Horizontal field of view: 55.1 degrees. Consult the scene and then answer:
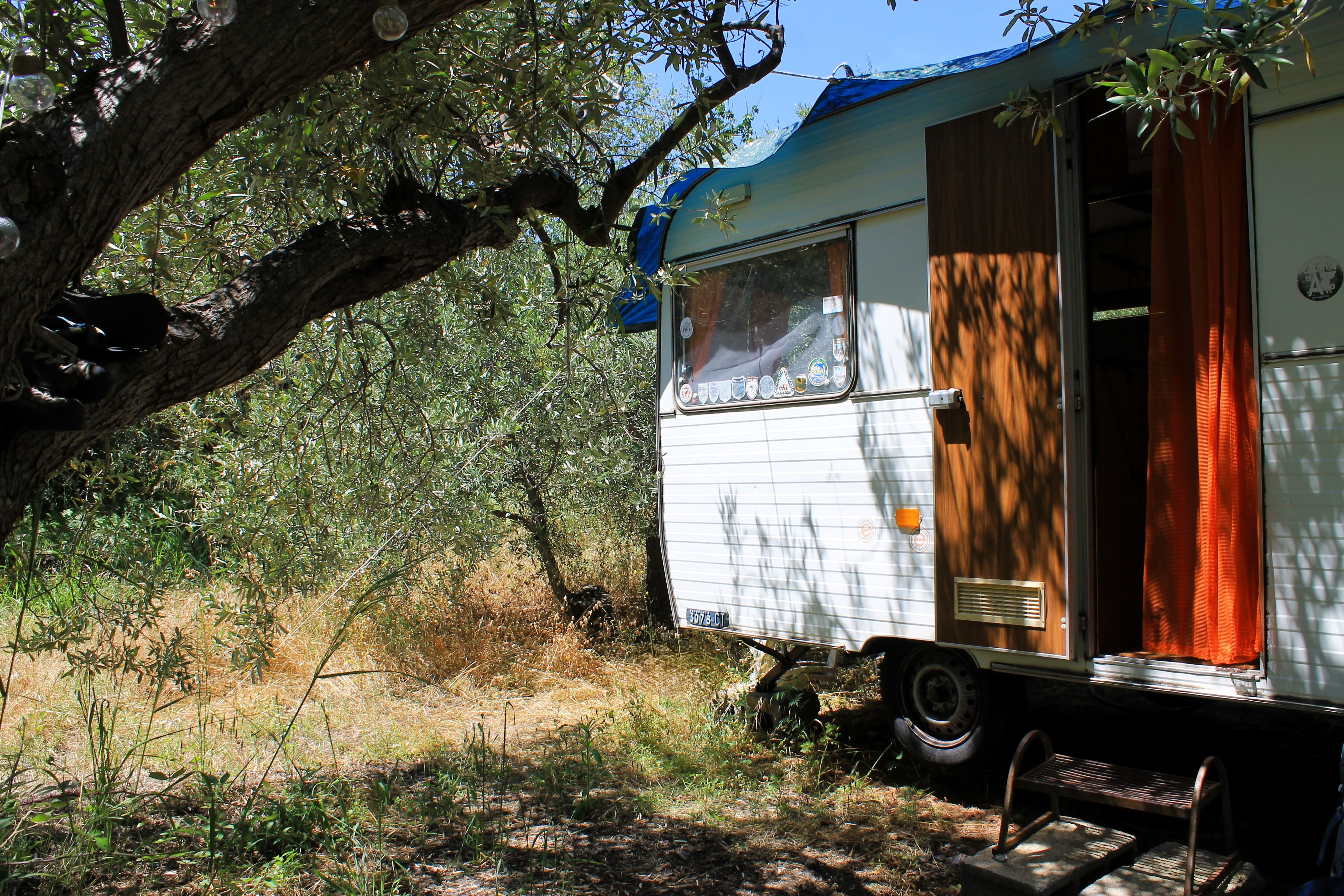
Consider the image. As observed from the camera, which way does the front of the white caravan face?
facing the viewer and to the right of the viewer
